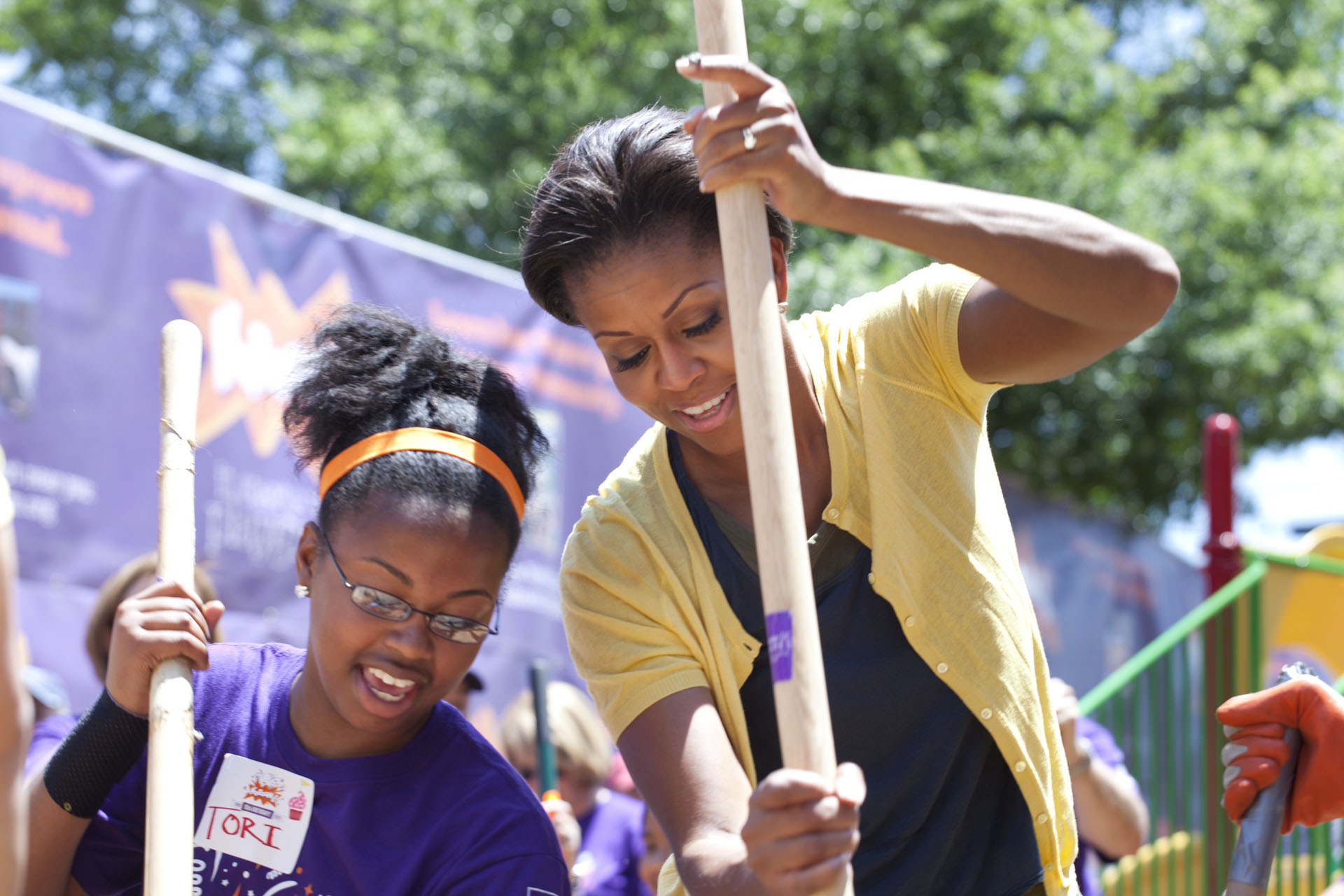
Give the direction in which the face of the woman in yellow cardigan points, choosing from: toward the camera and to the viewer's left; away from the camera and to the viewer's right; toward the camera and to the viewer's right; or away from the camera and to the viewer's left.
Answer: toward the camera and to the viewer's left

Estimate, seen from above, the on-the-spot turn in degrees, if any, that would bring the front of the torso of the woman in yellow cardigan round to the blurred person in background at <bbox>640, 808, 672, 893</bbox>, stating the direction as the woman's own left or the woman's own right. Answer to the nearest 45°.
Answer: approximately 180°

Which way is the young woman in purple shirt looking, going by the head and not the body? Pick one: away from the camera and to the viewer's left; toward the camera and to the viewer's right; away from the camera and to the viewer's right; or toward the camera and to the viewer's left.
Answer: toward the camera and to the viewer's right

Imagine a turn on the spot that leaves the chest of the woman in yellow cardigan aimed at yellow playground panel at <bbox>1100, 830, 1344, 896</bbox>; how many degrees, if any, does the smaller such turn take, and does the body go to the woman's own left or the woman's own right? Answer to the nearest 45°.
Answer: approximately 180°

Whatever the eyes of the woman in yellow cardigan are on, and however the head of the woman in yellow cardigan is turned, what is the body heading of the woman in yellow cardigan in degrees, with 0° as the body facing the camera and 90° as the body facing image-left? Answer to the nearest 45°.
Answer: approximately 0°

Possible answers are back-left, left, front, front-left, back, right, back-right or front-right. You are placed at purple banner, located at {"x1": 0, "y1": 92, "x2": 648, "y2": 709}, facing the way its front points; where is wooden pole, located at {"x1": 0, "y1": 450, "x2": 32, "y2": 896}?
front-right

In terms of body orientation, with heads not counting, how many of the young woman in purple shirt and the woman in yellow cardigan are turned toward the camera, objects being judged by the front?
2
